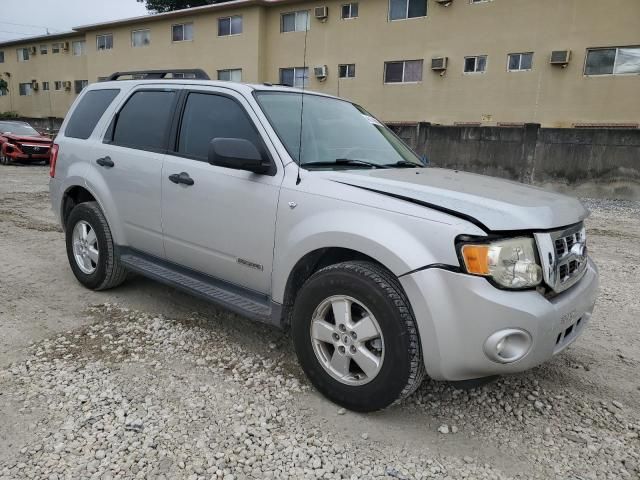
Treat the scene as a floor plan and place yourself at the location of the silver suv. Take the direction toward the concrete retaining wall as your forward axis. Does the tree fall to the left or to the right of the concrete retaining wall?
left

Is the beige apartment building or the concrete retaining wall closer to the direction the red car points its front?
the concrete retaining wall

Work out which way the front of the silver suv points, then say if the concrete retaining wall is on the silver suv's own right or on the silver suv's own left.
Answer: on the silver suv's own left

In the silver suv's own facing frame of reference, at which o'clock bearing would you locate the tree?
The tree is roughly at 7 o'clock from the silver suv.

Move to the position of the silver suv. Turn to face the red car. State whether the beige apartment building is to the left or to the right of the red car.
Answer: right

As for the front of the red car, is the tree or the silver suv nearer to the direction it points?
the silver suv

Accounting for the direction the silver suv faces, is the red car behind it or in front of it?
behind

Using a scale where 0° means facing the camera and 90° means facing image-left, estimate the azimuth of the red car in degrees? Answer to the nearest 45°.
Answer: approximately 315°
